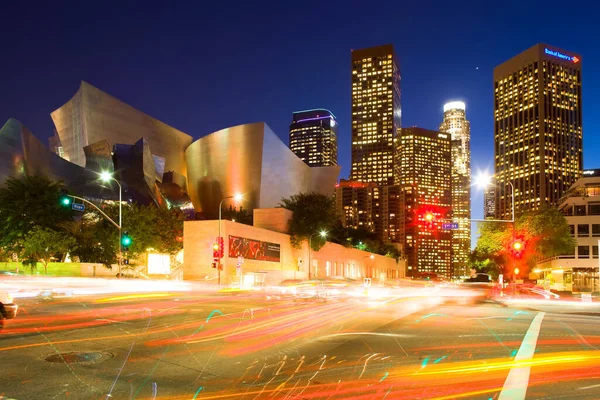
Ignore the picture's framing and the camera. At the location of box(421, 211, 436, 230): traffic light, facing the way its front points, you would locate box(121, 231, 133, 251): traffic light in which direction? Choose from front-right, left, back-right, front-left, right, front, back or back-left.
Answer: right

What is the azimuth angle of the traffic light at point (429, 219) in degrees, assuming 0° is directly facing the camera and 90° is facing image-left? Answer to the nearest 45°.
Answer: approximately 0°

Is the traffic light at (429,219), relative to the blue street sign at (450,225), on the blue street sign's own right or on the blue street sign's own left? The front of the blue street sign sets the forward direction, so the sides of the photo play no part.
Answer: on the blue street sign's own right

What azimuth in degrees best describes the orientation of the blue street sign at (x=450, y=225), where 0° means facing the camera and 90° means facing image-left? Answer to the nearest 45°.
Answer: approximately 0°

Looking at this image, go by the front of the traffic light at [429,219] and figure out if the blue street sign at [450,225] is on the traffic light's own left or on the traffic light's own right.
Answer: on the traffic light's own left

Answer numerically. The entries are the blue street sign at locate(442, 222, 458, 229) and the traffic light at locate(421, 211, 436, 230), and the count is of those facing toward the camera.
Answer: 2
